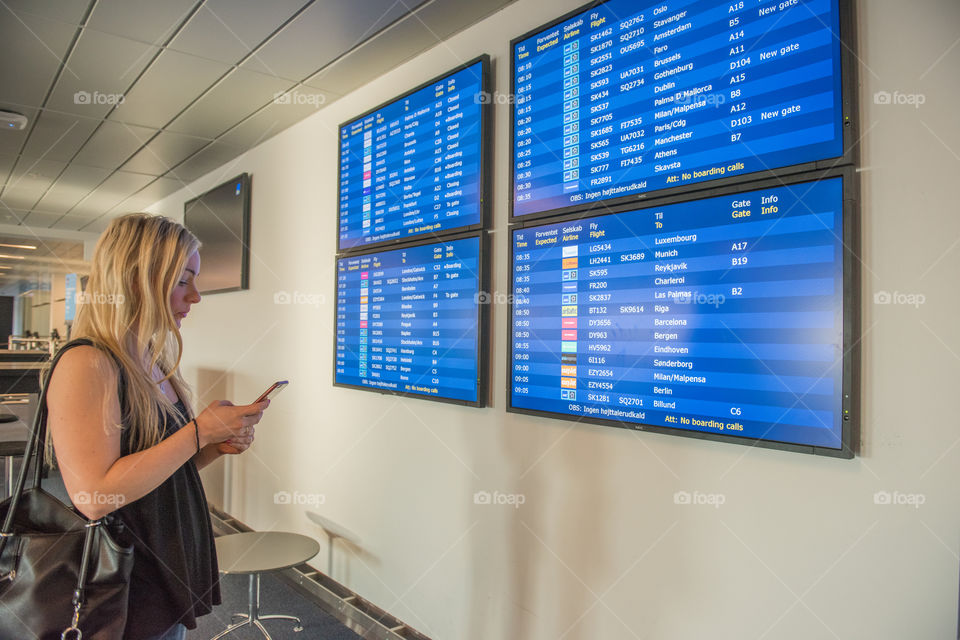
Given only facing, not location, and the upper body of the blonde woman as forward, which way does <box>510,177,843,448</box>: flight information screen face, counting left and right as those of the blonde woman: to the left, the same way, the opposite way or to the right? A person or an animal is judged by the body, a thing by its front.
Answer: the opposite way

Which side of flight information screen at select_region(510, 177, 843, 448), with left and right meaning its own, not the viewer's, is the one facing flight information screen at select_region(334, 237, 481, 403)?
right

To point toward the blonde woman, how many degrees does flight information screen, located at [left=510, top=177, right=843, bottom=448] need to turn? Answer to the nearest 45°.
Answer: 0° — it already faces them

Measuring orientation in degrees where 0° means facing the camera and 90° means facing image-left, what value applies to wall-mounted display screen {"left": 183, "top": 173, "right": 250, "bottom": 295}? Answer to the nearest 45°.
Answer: approximately 45°

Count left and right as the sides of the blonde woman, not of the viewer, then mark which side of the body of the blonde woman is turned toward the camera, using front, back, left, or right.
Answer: right

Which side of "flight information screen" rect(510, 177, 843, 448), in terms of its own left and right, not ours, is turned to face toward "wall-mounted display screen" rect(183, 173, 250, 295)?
right

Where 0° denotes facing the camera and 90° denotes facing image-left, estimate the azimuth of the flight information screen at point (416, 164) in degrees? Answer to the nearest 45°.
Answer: approximately 45°

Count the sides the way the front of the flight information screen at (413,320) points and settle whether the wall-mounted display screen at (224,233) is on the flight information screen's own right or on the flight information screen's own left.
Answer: on the flight information screen's own right

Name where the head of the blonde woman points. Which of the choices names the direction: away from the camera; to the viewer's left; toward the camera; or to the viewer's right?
to the viewer's right

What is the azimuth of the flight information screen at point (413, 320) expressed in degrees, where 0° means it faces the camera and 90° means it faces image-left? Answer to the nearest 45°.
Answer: approximately 45°

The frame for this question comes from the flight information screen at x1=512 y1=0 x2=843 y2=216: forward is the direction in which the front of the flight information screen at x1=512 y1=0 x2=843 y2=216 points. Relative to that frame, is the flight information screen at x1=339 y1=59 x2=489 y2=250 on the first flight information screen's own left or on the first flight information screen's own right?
on the first flight information screen's own right

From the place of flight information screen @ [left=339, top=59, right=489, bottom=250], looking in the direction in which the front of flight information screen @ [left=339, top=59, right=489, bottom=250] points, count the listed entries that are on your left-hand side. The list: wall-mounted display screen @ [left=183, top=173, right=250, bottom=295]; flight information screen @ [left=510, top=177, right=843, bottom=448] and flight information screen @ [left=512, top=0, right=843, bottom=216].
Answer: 2
